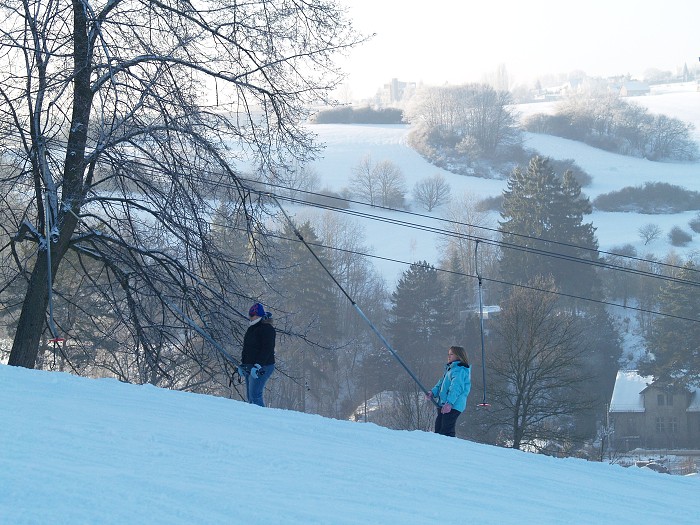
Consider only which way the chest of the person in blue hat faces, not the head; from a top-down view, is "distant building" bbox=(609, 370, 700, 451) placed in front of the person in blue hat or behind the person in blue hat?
behind

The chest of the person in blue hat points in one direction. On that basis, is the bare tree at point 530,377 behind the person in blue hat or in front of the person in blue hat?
behind

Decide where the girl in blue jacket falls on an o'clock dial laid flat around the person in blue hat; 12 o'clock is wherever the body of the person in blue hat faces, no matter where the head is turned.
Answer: The girl in blue jacket is roughly at 8 o'clock from the person in blue hat.

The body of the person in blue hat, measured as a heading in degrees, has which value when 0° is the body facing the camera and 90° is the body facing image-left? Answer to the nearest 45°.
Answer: approximately 45°

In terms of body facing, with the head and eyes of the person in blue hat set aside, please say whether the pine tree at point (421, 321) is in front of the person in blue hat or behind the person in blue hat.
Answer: behind

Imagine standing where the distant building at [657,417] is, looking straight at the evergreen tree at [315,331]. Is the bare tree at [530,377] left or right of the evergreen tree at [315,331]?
left

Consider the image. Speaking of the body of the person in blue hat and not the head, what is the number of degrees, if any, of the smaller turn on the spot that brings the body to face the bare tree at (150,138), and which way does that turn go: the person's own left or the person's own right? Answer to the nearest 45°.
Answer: approximately 90° to the person's own right
